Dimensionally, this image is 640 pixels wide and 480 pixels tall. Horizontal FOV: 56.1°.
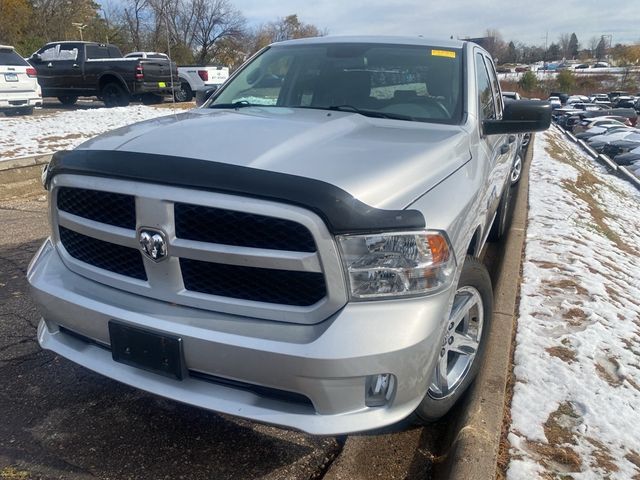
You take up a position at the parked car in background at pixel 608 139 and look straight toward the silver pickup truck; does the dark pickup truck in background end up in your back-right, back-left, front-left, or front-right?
front-right

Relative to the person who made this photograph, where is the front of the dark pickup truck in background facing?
facing away from the viewer and to the left of the viewer

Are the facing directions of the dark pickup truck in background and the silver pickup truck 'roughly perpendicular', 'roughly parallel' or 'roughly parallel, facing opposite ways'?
roughly perpendicular

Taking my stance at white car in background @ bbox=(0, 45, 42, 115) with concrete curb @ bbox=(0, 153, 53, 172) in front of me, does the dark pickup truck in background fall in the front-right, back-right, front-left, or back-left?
back-left

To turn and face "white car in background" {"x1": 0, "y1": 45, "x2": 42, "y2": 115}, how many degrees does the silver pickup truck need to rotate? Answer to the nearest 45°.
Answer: approximately 90° to its right

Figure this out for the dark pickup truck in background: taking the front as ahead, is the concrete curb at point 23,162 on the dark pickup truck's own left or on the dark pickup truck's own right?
on the dark pickup truck's own left

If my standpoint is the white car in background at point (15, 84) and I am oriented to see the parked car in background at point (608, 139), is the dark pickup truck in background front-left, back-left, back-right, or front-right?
front-left

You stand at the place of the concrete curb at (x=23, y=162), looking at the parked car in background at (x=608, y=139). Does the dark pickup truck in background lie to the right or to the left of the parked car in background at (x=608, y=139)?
left

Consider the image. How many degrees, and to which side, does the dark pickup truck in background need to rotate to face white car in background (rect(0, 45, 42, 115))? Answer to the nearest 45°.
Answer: approximately 90° to its left

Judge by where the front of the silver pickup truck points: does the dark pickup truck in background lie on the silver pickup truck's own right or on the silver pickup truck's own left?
on the silver pickup truck's own right

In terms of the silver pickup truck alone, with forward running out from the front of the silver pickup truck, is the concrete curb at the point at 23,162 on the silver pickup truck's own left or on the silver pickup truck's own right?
on the silver pickup truck's own right

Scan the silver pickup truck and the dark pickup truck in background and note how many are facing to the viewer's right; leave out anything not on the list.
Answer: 0
